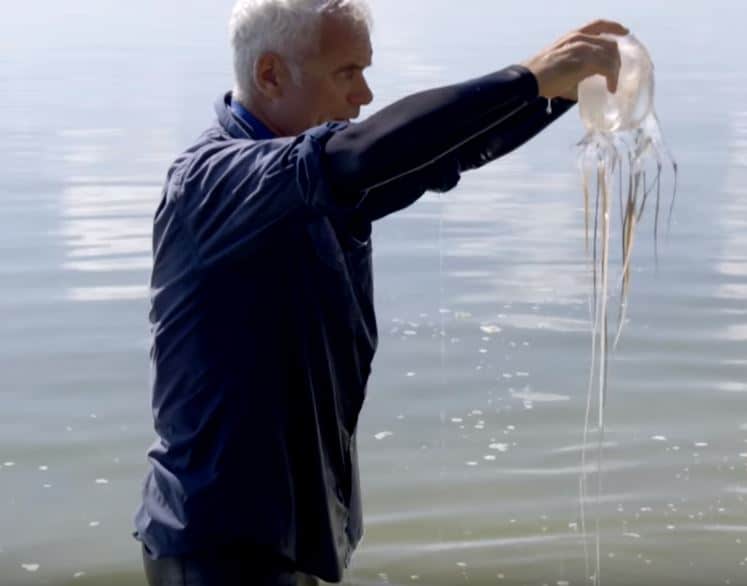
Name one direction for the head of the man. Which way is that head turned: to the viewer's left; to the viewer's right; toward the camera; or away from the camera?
to the viewer's right

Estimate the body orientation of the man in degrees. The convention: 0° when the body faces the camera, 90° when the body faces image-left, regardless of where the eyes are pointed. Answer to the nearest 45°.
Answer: approximately 270°
